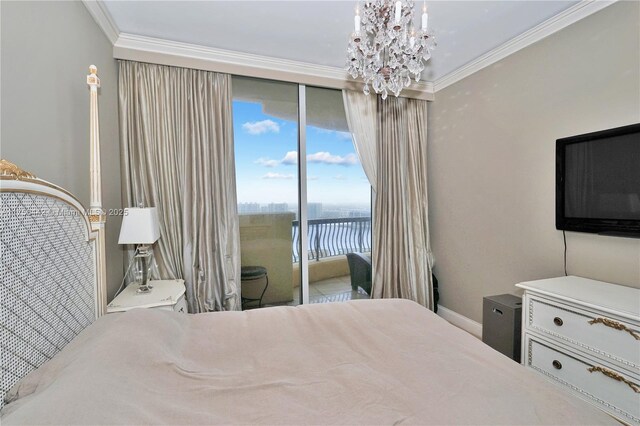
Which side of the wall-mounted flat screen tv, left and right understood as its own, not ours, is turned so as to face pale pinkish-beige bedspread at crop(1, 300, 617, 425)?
front

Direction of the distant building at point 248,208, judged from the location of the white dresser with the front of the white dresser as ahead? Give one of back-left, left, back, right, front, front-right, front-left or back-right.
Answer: front-right

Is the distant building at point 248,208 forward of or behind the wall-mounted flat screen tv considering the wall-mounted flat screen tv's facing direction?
forward

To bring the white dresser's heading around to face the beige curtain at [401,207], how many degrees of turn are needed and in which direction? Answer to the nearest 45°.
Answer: approximately 90° to its right

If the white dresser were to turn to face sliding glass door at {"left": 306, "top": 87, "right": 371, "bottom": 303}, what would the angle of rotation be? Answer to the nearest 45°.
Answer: approximately 45° to its right

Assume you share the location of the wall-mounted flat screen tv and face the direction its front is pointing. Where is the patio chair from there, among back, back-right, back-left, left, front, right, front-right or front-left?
front-right

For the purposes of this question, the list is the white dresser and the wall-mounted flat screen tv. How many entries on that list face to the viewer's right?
0

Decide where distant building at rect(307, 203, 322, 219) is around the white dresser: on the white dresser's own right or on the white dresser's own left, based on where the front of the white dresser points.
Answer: on the white dresser's own right

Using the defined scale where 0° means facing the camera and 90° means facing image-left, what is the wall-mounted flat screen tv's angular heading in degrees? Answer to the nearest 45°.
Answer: approximately 45°

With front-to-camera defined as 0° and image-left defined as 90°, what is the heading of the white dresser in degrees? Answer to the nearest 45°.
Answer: approximately 45°

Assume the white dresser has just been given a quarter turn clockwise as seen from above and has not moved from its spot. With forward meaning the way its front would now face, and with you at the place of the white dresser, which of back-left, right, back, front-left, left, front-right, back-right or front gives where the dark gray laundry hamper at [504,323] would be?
front

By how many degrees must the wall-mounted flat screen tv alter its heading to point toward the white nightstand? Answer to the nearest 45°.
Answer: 0° — it already faces it

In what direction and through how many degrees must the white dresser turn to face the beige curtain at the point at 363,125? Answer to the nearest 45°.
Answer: approximately 45° to its right
